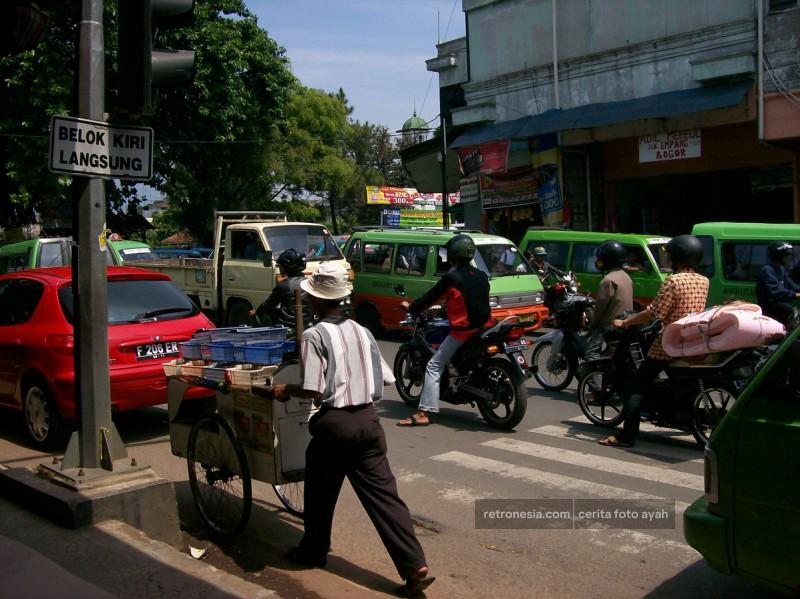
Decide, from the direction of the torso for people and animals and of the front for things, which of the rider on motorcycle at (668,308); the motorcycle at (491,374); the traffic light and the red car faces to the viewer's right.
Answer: the traffic light

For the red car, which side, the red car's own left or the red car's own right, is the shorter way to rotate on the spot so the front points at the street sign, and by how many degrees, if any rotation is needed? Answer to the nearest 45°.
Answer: approximately 135° to the red car's own left

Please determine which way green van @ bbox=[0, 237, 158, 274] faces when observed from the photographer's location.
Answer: facing the viewer and to the right of the viewer

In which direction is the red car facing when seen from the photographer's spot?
facing away from the viewer and to the left of the viewer

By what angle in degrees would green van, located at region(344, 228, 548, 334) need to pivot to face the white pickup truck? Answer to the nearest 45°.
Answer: approximately 135° to its right

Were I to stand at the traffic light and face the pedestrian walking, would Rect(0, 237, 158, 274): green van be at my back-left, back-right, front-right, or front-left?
back-left

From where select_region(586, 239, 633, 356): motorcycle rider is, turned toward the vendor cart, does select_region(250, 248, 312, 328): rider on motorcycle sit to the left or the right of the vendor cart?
right

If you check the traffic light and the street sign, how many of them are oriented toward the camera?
1

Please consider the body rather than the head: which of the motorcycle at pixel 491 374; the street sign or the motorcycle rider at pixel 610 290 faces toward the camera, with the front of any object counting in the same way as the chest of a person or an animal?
the street sign

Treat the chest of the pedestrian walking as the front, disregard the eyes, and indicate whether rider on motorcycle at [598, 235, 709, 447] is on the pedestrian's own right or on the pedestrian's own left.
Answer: on the pedestrian's own right

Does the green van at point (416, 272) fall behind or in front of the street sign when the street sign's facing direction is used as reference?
behind

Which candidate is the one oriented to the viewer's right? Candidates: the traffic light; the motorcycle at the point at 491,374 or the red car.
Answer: the traffic light

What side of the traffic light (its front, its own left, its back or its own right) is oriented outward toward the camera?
right
